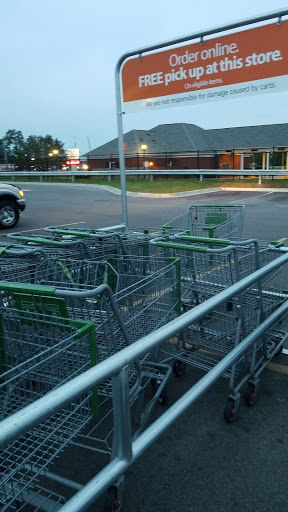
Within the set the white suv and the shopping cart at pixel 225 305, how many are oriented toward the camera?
0

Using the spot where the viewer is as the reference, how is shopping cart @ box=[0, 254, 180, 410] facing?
facing away from the viewer and to the right of the viewer

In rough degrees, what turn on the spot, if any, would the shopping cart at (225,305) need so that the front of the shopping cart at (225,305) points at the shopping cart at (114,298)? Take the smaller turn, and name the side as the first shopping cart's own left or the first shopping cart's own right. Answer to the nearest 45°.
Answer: approximately 180°

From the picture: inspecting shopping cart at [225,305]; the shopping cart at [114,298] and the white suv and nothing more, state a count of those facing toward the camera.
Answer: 0

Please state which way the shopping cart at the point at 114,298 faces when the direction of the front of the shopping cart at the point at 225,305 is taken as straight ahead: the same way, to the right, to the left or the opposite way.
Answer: the same way

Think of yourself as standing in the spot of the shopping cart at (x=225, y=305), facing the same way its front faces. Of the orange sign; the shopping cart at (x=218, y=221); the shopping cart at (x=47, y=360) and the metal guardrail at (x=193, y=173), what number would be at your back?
1

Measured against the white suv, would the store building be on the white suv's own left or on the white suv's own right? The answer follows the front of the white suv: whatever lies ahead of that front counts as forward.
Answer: on the white suv's own left

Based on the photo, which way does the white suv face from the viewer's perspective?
to the viewer's right

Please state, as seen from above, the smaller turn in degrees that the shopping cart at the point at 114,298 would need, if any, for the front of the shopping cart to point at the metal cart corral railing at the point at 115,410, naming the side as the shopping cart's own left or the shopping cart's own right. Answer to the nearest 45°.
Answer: approximately 135° to the shopping cart's own right

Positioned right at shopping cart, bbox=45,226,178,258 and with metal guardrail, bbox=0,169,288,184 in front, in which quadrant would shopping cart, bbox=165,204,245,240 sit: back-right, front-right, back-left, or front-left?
front-right

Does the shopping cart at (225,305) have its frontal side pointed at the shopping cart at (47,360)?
no

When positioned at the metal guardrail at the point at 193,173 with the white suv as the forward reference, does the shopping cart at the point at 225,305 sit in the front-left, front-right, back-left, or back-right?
front-left

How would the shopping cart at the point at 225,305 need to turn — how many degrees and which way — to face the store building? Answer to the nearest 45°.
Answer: approximately 45° to its left

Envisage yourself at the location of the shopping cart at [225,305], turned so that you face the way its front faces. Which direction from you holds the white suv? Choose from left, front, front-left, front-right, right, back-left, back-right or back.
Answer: left
